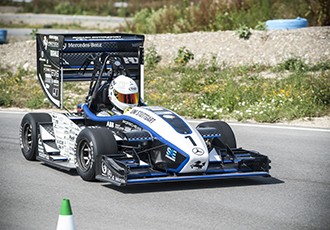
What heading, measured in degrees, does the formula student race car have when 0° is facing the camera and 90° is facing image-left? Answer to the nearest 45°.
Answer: approximately 315°

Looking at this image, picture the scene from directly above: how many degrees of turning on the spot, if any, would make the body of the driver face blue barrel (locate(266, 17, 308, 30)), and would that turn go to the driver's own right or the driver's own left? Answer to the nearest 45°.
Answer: approximately 90° to the driver's own left

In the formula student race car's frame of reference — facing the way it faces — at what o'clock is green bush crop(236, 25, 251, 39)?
The green bush is roughly at 8 o'clock from the formula student race car.

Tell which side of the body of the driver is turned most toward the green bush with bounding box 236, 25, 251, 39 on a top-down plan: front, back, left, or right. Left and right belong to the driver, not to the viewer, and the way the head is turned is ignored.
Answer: left

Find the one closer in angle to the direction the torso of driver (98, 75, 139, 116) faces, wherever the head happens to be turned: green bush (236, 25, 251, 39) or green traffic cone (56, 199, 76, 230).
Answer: the green traffic cone

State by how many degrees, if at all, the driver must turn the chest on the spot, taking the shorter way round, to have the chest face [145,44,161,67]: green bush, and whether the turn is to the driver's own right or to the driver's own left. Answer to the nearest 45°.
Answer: approximately 135° to the driver's own left

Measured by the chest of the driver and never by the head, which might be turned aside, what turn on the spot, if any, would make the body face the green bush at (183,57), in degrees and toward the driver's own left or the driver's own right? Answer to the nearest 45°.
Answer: approximately 135° to the driver's own left

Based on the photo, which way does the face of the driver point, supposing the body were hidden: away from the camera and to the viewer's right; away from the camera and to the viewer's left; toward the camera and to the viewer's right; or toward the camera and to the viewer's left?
toward the camera and to the viewer's right

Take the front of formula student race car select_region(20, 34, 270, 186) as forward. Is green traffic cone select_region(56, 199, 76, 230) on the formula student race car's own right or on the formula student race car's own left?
on the formula student race car's own right

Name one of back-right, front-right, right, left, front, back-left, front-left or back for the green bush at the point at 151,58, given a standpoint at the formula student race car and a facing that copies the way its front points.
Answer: back-left

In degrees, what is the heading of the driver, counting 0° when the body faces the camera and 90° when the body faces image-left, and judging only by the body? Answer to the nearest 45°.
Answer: approximately 315°
